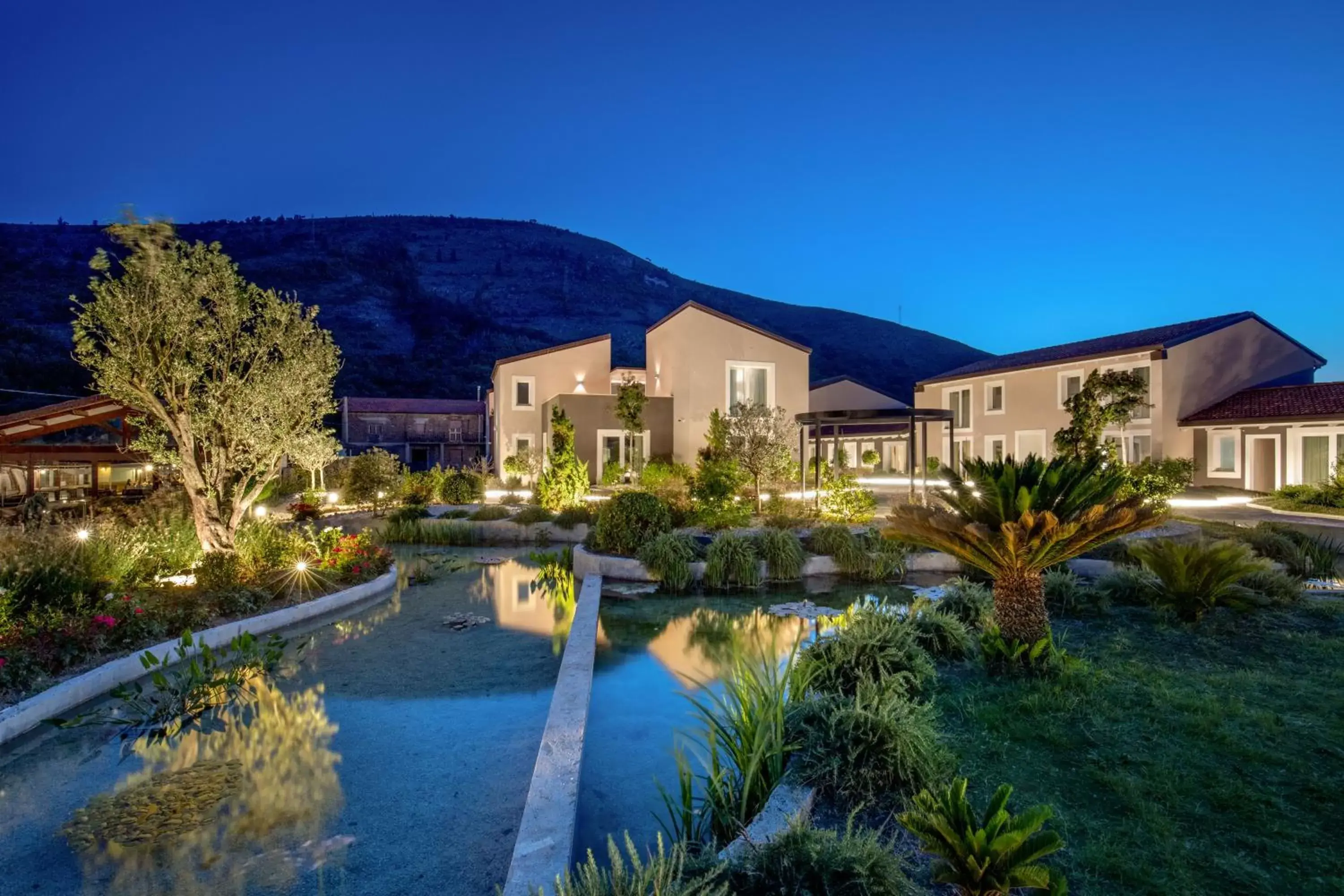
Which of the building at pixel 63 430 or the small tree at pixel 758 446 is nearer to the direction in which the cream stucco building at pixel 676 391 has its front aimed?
the small tree

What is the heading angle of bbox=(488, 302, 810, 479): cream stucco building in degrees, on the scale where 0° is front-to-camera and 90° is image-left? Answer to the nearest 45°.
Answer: approximately 0°

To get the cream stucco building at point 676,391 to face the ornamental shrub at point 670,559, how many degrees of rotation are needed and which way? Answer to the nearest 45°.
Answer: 0° — it already faces it

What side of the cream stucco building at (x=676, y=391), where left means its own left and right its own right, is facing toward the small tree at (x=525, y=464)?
right

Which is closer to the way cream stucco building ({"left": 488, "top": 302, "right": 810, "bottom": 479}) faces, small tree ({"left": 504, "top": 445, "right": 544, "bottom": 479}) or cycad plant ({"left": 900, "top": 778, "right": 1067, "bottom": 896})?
the cycad plant

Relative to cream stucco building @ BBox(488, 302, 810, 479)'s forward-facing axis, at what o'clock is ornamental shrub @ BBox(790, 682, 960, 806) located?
The ornamental shrub is roughly at 12 o'clock from the cream stucco building.

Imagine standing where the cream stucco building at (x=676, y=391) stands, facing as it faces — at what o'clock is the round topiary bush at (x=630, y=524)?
The round topiary bush is roughly at 12 o'clock from the cream stucco building.

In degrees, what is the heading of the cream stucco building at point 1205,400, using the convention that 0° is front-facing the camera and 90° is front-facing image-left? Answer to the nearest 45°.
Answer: approximately 45°
